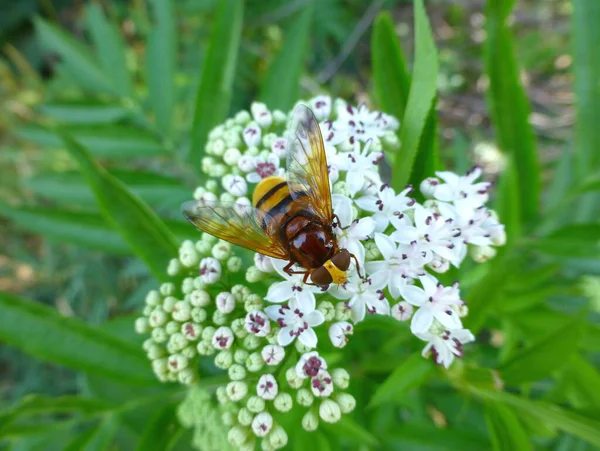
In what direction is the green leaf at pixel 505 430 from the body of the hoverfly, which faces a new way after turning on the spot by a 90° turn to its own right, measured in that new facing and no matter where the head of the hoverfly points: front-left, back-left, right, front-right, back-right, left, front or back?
back-left

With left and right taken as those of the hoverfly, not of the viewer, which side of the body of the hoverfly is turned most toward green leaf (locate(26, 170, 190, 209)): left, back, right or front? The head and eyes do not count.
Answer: back

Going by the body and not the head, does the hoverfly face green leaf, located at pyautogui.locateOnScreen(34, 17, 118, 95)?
no

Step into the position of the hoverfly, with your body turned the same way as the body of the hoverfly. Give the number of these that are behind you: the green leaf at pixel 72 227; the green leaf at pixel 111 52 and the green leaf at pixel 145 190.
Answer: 3

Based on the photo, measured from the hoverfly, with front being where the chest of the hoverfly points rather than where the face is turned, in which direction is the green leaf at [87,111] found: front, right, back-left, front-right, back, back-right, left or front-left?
back

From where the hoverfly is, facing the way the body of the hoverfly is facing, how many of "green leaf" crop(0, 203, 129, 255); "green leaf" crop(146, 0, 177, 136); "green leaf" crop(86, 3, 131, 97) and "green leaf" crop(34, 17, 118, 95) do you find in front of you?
0

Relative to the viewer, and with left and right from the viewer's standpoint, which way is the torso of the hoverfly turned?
facing the viewer and to the right of the viewer
